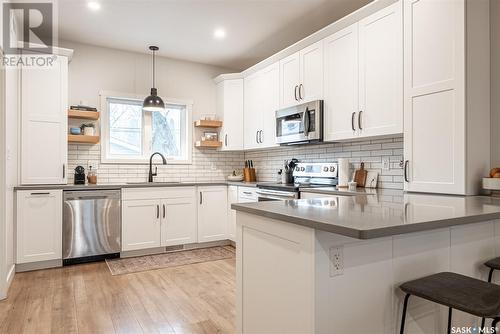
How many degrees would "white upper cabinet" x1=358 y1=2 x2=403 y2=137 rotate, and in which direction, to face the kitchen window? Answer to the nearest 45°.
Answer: approximately 45° to its right

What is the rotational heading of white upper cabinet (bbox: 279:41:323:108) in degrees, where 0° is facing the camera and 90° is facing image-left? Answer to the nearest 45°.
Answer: approximately 45°

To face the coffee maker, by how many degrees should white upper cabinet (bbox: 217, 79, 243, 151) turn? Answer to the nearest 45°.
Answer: approximately 90° to its right

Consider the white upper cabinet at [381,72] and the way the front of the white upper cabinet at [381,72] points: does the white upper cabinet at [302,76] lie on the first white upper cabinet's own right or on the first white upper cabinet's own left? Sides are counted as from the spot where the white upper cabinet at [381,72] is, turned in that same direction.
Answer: on the first white upper cabinet's own right

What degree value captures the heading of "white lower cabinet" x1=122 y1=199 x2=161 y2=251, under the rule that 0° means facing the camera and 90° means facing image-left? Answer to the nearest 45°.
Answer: approximately 0°

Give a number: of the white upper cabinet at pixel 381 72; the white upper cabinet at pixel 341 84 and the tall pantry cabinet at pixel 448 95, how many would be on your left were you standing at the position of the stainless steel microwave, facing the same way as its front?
3

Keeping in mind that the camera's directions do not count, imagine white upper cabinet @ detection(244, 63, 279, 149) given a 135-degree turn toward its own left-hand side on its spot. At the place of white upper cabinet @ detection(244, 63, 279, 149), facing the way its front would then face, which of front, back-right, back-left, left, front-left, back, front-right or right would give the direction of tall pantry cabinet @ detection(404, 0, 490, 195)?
front-right

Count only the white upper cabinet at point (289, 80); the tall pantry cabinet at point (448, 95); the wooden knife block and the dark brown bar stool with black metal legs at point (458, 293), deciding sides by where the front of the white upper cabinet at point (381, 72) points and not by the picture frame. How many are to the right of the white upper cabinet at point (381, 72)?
2

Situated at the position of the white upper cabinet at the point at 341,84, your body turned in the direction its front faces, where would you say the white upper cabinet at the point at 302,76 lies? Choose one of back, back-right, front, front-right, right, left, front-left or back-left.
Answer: right
